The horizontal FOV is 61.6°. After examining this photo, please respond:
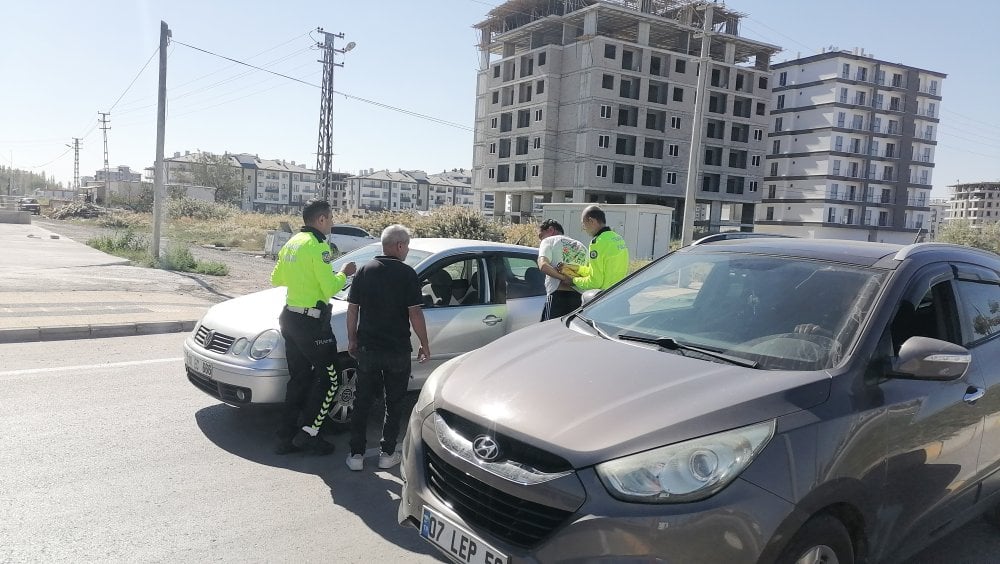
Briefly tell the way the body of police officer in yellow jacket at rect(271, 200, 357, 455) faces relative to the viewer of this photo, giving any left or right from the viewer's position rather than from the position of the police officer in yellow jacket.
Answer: facing away from the viewer and to the right of the viewer

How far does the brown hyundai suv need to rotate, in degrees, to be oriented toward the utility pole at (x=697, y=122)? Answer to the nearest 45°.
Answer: approximately 135° to its right

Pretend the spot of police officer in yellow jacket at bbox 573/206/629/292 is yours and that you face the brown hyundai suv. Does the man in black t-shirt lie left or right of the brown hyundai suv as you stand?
right

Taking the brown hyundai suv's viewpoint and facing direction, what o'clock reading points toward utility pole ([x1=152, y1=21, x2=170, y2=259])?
The utility pole is roughly at 3 o'clock from the brown hyundai suv.

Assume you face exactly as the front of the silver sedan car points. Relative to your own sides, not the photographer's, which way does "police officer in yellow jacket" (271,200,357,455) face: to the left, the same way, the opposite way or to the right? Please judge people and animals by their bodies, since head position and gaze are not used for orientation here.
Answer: the opposite way

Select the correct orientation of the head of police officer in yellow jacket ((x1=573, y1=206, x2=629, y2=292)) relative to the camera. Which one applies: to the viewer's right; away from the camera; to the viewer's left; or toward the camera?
to the viewer's left

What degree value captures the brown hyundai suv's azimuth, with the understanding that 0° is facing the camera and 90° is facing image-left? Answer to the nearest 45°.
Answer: approximately 45°

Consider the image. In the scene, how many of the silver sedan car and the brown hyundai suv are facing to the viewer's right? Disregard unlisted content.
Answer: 0

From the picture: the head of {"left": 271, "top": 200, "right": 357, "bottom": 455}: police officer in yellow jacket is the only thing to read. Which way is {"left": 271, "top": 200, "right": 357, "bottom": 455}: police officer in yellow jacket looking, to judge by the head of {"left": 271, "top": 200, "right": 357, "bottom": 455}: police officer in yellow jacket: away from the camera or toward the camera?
away from the camera
